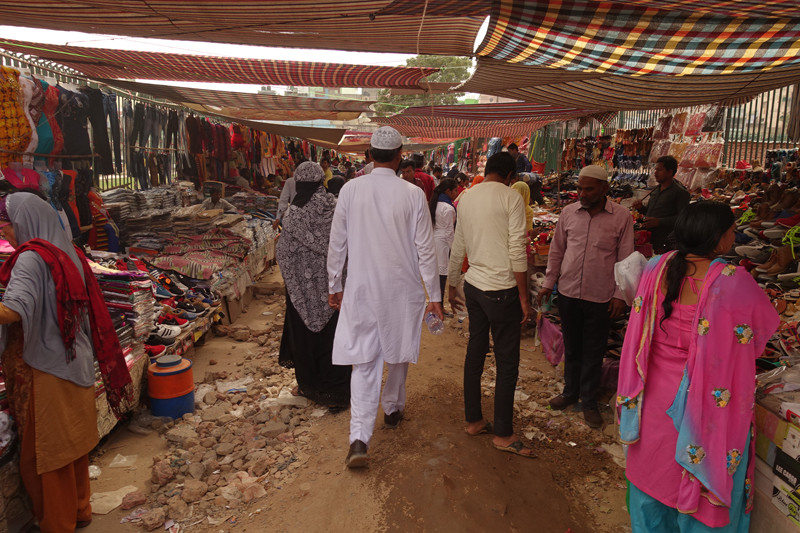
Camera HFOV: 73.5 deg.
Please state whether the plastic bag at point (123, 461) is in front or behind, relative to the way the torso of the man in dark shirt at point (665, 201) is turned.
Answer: in front

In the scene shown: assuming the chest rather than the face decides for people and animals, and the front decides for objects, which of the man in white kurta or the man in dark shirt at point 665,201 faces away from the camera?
the man in white kurta

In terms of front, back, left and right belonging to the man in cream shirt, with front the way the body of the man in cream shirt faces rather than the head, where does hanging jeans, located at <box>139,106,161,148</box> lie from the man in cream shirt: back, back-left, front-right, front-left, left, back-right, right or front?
left

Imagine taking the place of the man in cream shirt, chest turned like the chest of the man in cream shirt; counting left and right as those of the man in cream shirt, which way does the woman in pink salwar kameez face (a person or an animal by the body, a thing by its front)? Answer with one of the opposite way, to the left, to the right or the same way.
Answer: the same way

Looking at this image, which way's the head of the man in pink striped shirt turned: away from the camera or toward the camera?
toward the camera

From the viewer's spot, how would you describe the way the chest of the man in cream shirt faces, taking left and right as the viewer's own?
facing away from the viewer and to the right of the viewer

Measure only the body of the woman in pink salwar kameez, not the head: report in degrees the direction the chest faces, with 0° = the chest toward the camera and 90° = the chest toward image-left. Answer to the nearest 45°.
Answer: approximately 225°

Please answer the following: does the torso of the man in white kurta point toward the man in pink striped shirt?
no

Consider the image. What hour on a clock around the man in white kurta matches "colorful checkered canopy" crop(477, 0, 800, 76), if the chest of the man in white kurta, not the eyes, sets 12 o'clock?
The colorful checkered canopy is roughly at 3 o'clock from the man in white kurta.

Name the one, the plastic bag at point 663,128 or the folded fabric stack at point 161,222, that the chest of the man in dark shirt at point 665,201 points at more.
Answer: the folded fabric stack

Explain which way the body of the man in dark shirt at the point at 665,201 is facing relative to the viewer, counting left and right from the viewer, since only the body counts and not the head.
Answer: facing the viewer and to the left of the viewer

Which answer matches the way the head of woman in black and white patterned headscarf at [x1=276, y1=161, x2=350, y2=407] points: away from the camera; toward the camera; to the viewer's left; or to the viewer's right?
away from the camera

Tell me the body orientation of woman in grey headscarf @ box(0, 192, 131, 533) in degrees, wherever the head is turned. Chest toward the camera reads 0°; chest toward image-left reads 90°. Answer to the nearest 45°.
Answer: approximately 135°

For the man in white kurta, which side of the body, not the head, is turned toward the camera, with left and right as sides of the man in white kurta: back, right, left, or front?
back

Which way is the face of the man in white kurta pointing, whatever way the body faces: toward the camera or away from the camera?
away from the camera

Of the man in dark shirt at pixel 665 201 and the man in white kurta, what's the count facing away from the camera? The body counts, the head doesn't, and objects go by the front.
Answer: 1
